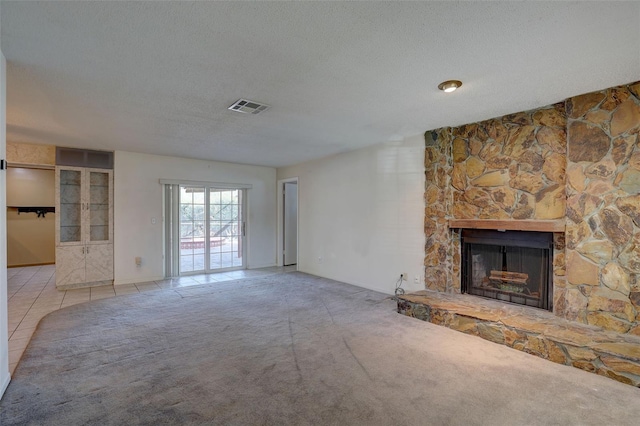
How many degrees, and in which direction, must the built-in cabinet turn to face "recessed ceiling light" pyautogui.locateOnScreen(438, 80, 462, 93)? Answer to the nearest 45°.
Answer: approximately 45° to its left

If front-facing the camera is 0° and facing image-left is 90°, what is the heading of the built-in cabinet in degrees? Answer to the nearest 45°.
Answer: approximately 0°

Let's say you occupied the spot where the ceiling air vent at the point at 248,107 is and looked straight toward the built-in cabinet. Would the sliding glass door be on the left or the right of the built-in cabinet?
right

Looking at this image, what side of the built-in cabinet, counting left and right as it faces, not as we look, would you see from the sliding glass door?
left
